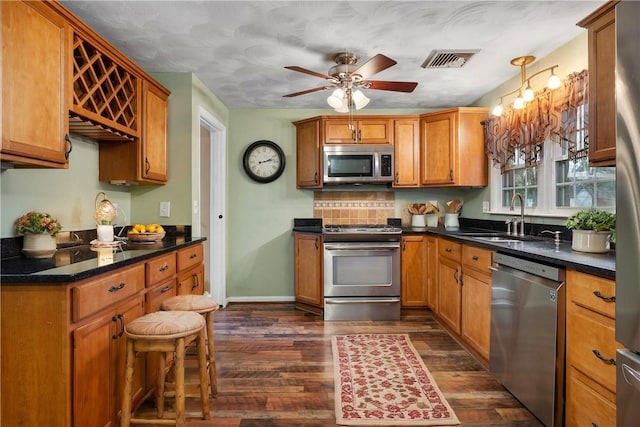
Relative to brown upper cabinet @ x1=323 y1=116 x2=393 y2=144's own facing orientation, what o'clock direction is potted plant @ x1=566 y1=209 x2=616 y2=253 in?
The potted plant is roughly at 11 o'clock from the brown upper cabinet.

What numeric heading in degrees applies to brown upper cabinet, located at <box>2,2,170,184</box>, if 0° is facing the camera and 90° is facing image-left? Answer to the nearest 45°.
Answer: approximately 315°

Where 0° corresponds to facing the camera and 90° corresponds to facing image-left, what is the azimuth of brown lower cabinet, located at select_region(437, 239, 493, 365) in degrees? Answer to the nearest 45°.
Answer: approximately 45°

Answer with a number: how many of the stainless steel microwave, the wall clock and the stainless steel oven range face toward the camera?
3

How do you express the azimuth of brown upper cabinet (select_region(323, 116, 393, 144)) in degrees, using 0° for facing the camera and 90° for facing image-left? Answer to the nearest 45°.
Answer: approximately 0°

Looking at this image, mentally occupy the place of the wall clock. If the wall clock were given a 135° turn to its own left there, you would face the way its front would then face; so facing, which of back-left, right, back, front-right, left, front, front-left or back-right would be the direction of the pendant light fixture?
right

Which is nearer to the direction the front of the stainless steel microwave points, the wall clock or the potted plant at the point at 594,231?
the potted plant

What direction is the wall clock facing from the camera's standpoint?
toward the camera

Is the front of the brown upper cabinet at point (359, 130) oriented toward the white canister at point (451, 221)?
no

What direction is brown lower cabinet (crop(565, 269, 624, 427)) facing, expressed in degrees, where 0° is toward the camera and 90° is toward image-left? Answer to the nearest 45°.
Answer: approximately 45°

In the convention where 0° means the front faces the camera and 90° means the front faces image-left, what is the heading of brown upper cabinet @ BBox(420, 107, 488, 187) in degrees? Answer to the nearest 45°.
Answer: approximately 45°

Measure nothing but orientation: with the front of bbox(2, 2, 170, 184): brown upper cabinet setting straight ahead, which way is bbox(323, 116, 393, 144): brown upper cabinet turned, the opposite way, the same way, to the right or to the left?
to the right

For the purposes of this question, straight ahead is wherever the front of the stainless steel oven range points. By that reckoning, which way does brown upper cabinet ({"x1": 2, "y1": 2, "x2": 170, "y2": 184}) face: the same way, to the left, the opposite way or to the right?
to the left

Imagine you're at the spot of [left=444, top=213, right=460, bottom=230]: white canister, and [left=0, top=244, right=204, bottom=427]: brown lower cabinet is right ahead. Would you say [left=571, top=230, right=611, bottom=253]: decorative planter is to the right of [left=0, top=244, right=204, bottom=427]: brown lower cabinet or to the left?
left

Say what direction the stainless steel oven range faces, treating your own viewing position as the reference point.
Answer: facing the viewer

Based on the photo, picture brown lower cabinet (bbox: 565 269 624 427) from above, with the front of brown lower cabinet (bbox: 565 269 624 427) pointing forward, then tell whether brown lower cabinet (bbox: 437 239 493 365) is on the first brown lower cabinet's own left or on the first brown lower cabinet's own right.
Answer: on the first brown lower cabinet's own right

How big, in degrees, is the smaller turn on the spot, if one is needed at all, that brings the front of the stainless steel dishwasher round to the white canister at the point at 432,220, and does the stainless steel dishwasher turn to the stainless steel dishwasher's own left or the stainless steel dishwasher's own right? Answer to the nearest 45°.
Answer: approximately 90° to the stainless steel dishwasher's own right

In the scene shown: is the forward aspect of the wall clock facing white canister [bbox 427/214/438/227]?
no

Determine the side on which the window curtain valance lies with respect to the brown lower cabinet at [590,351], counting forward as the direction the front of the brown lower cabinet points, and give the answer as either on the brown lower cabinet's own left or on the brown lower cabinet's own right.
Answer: on the brown lower cabinet's own right

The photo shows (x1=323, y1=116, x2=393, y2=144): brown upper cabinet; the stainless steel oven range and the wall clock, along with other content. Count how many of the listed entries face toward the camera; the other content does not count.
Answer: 3

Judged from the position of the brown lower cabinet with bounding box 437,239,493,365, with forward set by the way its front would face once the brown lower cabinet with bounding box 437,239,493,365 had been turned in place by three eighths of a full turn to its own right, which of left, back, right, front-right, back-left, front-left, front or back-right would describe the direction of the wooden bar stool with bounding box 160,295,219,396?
back-left
